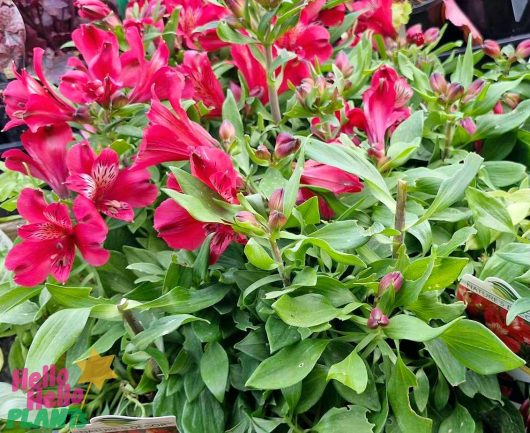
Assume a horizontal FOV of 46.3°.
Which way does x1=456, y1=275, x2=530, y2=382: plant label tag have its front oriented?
toward the camera

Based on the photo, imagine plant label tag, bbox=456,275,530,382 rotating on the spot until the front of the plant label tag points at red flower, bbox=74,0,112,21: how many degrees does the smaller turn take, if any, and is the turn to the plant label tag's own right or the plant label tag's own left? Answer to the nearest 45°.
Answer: approximately 90° to the plant label tag's own right

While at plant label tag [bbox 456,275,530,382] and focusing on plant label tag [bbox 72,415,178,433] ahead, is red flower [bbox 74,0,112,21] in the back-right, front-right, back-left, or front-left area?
front-right

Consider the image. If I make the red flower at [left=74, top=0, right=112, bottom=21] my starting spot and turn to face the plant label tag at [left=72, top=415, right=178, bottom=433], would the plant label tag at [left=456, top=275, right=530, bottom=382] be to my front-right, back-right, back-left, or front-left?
front-left
